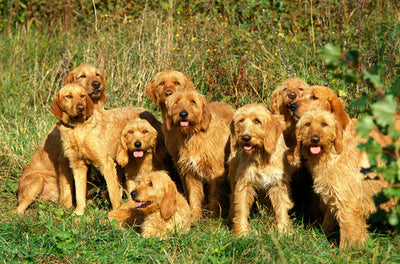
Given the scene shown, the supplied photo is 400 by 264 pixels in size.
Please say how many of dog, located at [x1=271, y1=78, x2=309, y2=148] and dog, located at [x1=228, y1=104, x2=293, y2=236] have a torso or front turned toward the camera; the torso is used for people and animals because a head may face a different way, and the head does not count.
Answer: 2

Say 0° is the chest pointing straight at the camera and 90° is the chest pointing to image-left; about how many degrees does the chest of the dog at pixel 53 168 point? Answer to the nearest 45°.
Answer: approximately 315°

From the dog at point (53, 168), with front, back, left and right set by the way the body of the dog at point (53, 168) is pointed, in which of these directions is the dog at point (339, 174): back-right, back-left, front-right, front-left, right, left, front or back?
front

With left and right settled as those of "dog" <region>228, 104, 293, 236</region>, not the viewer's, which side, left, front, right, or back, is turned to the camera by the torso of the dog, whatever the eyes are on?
front

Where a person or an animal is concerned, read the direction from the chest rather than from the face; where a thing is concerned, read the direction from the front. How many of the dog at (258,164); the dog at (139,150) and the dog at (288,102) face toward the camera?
3

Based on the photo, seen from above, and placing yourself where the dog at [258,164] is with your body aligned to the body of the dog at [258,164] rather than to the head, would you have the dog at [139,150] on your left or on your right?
on your right

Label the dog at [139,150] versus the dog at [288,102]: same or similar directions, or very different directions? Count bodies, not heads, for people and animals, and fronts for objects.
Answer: same or similar directions

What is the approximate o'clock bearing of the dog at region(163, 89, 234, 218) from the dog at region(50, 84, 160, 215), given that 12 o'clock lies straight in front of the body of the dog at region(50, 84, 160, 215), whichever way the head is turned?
the dog at region(163, 89, 234, 218) is roughly at 8 o'clock from the dog at region(50, 84, 160, 215).

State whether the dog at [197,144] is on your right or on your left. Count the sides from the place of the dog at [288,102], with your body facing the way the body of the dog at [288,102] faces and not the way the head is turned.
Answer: on your right

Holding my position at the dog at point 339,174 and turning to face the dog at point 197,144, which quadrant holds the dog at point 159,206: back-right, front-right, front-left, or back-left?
front-left

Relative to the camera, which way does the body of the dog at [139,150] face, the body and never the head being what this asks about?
toward the camera

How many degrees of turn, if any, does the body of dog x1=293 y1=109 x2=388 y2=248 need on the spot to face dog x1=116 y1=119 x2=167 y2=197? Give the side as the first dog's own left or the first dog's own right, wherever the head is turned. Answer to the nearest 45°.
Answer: approximately 90° to the first dog's own right

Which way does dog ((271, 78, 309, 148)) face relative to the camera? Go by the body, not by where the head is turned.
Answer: toward the camera

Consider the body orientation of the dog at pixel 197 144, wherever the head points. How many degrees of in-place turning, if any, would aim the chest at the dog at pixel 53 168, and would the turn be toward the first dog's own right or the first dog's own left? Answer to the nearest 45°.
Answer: approximately 45° to the first dog's own right

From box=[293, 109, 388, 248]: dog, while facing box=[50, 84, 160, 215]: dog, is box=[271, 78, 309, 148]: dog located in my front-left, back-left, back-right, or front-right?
front-right
